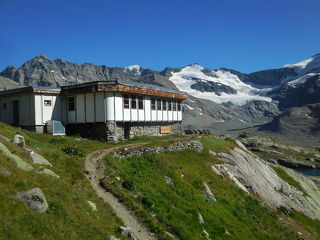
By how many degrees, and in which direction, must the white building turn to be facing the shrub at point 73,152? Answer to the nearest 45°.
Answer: approximately 45° to its right

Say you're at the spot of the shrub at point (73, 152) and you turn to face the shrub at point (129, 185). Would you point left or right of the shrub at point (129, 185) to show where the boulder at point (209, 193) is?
left

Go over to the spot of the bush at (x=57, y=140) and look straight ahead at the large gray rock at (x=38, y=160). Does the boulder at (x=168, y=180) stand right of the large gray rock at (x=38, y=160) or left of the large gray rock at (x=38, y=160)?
left

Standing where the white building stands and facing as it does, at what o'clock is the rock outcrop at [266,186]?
The rock outcrop is roughly at 11 o'clock from the white building.

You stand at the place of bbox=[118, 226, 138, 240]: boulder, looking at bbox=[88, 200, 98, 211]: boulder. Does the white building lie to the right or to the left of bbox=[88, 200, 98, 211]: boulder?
right
